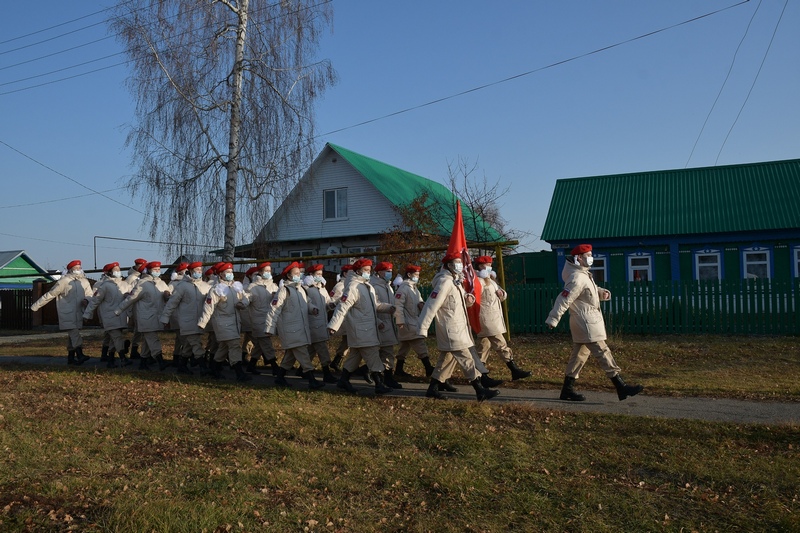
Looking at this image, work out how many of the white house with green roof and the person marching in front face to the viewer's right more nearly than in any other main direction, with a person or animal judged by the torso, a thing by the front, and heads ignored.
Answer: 1

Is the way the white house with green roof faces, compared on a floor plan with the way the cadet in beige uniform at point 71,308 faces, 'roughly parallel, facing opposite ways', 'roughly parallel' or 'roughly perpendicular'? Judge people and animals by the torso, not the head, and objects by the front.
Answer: roughly perpendicular

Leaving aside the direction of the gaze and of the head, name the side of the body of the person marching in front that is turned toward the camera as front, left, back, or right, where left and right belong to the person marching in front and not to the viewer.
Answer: right

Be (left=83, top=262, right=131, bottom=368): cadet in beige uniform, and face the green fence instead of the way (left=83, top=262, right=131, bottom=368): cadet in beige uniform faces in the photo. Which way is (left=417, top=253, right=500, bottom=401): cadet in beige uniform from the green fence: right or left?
right

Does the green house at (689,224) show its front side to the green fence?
yes

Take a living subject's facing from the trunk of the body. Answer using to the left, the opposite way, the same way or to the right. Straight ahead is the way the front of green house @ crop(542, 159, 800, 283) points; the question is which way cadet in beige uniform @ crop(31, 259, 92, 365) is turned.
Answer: to the left

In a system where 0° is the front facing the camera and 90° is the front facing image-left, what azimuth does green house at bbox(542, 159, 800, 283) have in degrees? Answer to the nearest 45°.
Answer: approximately 0°

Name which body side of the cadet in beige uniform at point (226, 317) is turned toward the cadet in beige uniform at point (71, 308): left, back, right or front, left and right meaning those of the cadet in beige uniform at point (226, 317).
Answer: back
